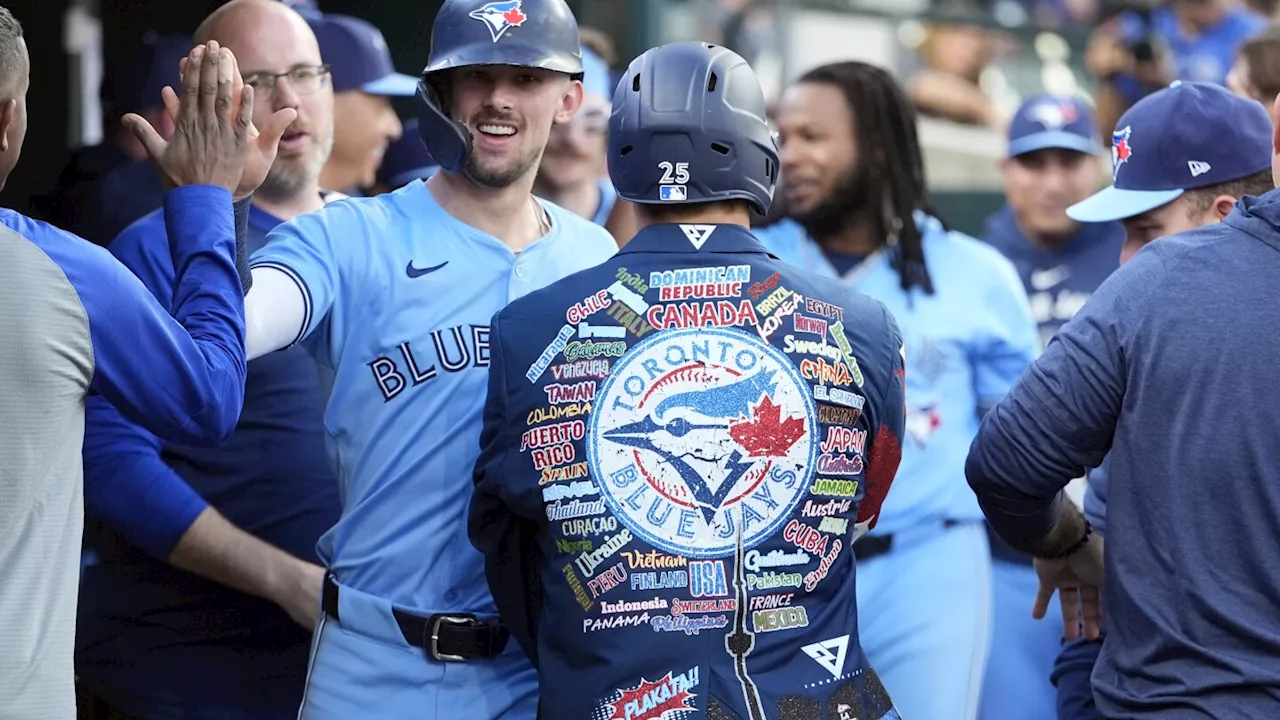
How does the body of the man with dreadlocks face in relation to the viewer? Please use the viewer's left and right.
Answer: facing the viewer and to the left of the viewer

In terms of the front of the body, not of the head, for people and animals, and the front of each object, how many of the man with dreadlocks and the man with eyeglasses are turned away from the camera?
0

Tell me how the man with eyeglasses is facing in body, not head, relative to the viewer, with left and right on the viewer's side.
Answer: facing the viewer and to the right of the viewer

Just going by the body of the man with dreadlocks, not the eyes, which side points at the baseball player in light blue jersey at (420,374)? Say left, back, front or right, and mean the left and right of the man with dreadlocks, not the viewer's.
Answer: front

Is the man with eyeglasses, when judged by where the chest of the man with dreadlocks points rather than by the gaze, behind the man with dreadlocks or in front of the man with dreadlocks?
in front

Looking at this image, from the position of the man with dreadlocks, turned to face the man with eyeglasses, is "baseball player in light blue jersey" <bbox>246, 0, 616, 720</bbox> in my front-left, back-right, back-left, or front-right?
front-left
